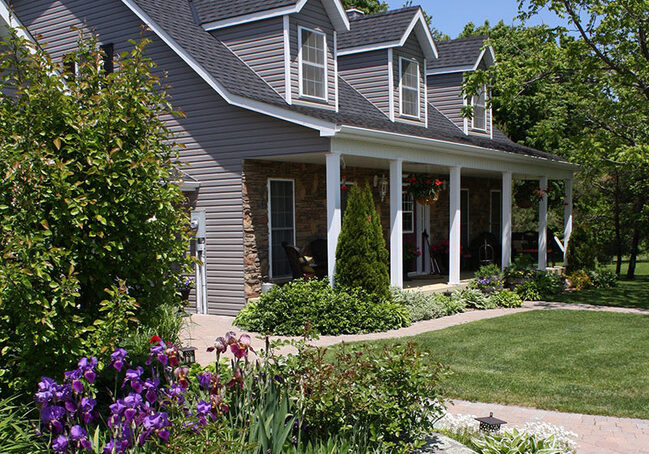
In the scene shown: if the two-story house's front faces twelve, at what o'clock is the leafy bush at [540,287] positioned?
The leafy bush is roughly at 10 o'clock from the two-story house.

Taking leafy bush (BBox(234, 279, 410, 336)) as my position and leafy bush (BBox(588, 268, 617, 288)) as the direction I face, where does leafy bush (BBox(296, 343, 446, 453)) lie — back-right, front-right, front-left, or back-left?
back-right

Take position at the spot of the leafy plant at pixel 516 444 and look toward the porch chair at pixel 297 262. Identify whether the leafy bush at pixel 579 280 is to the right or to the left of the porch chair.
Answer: right

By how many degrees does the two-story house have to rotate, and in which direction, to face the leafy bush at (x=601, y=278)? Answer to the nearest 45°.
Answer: approximately 90° to its left

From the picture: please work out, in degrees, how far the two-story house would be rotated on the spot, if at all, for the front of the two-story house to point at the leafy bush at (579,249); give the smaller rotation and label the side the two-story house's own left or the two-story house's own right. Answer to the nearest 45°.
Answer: approximately 90° to the two-story house's own left
